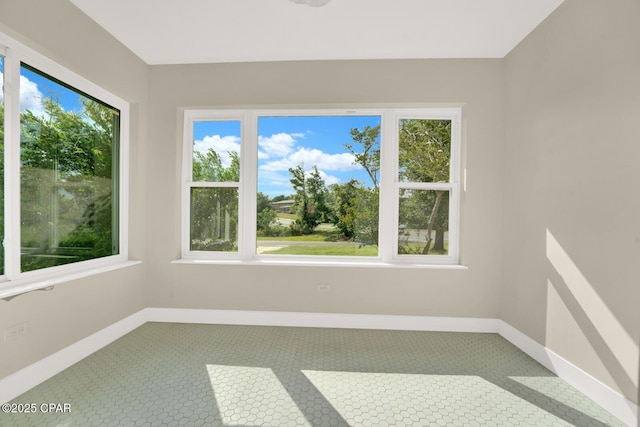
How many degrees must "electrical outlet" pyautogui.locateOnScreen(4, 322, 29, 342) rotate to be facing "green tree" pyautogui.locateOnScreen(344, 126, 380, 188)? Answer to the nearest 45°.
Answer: approximately 45° to its left

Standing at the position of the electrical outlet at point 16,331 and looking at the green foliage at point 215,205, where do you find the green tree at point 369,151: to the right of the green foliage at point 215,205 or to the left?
right

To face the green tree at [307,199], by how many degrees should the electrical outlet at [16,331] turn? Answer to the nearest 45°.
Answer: approximately 45° to its left

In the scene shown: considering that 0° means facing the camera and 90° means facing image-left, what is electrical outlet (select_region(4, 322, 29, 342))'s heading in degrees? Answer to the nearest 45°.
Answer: approximately 315°

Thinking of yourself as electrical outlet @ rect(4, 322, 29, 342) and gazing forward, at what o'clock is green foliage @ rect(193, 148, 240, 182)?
The green foliage is roughly at 10 o'clock from the electrical outlet.

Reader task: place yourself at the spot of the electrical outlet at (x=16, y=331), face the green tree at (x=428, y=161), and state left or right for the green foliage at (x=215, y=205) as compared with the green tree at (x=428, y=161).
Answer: left

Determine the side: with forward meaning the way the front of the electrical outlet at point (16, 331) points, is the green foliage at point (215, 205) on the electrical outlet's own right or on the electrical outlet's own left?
on the electrical outlet's own left

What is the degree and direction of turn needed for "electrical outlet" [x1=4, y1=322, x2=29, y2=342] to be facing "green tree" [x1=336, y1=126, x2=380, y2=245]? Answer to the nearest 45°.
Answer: approximately 45° to its left
